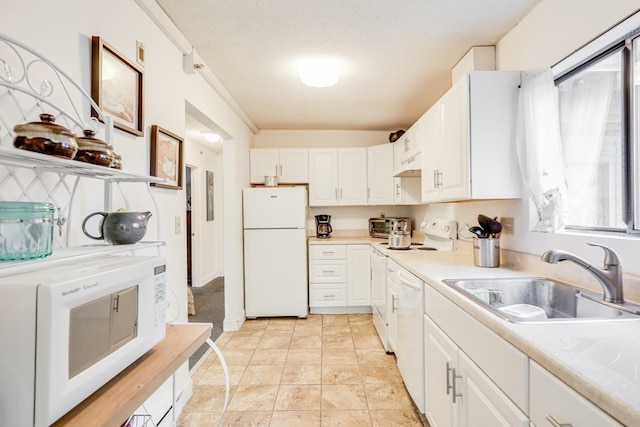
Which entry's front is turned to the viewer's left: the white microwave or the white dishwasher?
the white dishwasher

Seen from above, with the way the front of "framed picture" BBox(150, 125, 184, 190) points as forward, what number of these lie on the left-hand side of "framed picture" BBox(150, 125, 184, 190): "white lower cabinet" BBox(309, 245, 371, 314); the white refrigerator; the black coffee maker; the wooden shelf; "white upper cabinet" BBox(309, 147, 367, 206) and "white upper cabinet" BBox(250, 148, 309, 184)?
5

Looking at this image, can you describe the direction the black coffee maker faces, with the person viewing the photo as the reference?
facing the viewer

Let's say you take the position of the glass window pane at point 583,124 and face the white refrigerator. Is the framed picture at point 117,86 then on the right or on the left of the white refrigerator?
left

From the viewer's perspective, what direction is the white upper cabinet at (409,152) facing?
to the viewer's left

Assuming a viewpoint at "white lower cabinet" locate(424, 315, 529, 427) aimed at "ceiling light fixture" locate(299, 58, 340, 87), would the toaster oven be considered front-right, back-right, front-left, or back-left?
front-right

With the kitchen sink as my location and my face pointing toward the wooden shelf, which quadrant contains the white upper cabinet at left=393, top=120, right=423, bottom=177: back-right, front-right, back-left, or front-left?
back-right

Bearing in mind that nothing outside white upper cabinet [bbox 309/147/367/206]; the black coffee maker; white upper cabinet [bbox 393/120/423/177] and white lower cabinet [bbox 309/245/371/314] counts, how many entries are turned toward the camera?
3

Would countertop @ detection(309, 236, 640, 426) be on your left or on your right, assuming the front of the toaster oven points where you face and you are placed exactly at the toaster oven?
on your left

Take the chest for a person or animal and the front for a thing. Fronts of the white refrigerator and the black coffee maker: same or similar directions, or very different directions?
same or similar directions

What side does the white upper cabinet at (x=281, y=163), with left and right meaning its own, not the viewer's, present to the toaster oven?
left

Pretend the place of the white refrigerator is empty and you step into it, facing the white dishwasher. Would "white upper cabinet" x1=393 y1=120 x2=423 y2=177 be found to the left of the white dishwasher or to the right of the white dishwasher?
left

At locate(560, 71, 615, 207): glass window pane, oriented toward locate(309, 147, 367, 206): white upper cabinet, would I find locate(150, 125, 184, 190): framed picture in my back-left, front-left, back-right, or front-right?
front-left

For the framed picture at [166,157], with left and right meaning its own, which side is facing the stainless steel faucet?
front

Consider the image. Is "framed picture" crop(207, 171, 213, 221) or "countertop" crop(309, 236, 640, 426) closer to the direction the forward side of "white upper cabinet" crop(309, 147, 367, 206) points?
the countertop

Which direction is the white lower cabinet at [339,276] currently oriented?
toward the camera

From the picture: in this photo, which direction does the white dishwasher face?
to the viewer's left

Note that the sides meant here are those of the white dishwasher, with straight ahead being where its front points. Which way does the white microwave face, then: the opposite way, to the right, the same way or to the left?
the opposite way

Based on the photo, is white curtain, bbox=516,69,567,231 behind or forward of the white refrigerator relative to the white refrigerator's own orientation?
forward
